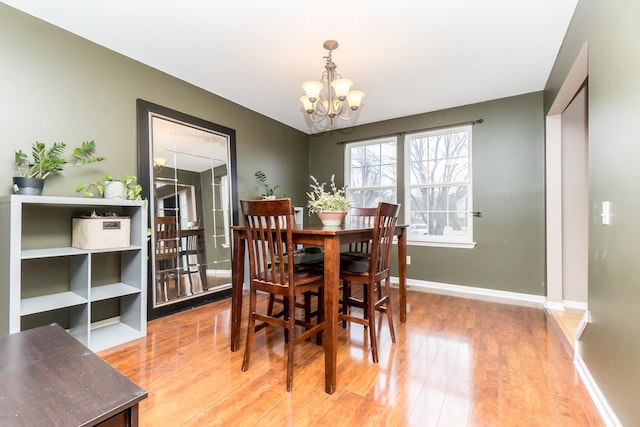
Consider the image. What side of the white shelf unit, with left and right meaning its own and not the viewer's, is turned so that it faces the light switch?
front

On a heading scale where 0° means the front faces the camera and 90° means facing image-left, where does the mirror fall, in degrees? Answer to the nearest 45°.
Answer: approximately 315°

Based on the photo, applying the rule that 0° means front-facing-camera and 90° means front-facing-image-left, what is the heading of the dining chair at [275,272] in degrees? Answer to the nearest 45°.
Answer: approximately 225°

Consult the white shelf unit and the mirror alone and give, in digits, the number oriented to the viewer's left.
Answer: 0

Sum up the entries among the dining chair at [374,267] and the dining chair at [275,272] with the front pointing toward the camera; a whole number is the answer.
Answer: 0

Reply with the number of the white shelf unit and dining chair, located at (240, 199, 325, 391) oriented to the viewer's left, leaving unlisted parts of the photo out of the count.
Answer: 0

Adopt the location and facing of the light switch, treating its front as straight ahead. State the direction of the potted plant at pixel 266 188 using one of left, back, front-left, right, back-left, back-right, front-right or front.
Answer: front-right

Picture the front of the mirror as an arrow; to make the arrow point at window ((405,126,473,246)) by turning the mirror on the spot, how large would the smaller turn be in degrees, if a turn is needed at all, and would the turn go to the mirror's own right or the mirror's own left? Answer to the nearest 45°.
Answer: approximately 45° to the mirror's own left

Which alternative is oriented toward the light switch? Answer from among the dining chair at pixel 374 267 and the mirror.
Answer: the mirror

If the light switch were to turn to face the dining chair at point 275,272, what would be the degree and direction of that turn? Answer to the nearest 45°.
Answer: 0° — it already faces it

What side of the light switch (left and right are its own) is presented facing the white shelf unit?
front
